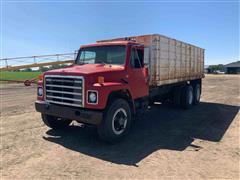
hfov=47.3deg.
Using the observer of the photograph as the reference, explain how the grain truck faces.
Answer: facing the viewer and to the left of the viewer
